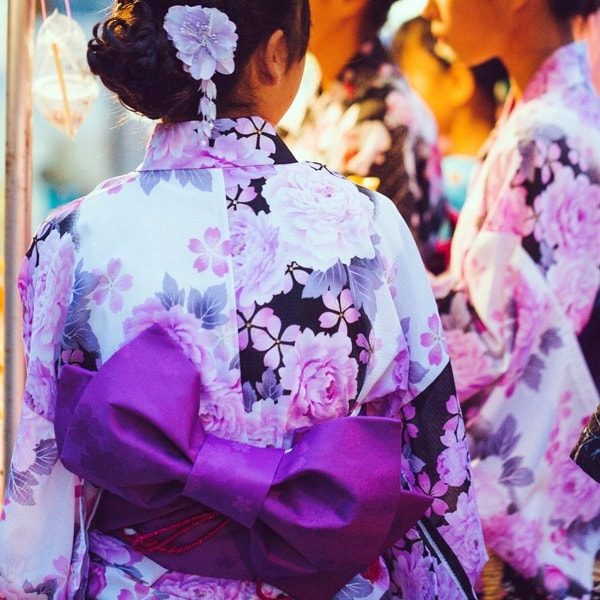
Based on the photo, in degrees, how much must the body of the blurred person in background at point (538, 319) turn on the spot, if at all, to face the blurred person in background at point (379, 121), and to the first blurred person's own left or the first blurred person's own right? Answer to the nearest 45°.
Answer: approximately 45° to the first blurred person's own right

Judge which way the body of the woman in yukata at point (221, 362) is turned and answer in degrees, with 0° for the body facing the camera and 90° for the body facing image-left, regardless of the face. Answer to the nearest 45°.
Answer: approximately 180°

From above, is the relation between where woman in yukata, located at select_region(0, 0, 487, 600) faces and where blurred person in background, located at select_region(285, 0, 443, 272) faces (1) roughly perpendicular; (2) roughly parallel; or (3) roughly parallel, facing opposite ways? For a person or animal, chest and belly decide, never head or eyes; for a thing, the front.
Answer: roughly perpendicular

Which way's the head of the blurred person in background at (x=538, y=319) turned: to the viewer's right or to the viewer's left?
to the viewer's left

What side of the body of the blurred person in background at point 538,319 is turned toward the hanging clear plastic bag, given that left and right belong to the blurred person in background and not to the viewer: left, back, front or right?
front

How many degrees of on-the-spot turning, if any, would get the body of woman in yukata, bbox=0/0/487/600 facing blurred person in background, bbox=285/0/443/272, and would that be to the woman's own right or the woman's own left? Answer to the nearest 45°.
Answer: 0° — they already face them

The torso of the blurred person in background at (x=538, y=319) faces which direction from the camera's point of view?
to the viewer's left
